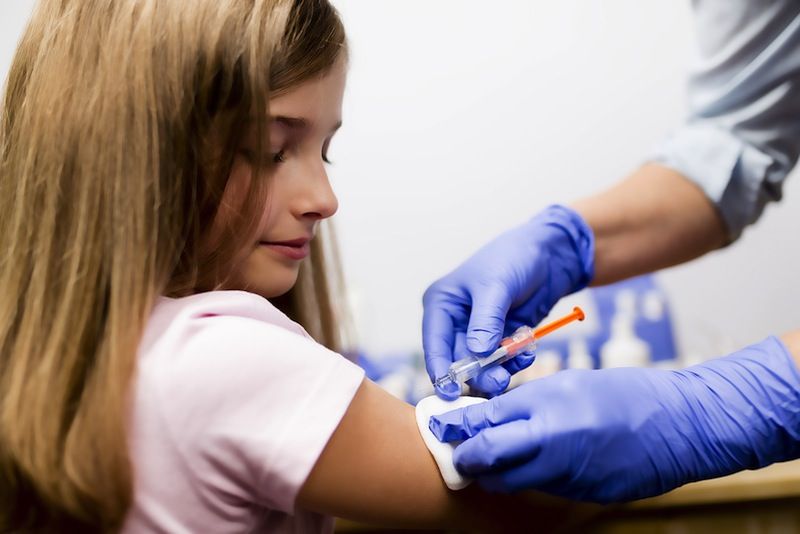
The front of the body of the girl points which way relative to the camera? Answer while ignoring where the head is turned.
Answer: to the viewer's right
